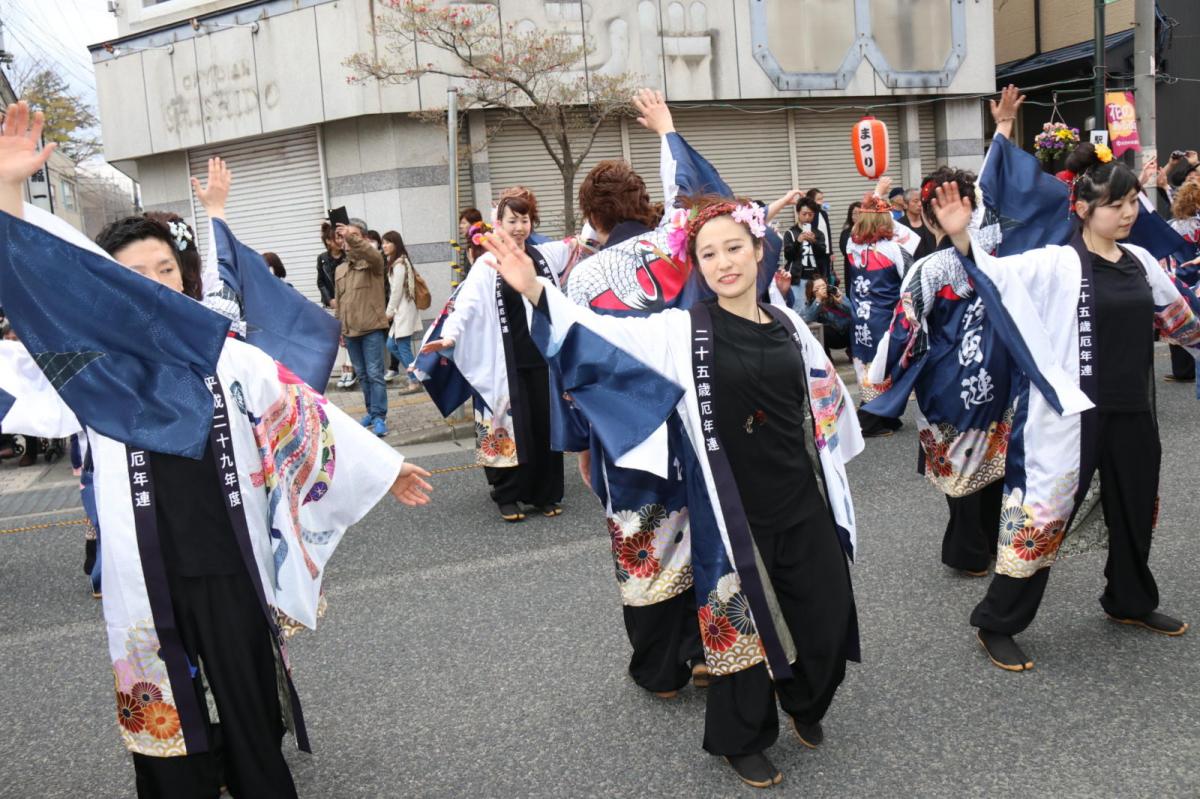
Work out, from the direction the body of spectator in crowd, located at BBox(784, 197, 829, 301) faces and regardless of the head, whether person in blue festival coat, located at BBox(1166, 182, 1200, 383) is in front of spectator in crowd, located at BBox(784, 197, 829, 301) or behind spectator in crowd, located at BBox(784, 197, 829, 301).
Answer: in front

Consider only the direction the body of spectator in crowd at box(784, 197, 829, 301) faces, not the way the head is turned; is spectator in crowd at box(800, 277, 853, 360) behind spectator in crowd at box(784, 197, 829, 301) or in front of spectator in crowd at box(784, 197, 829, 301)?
in front

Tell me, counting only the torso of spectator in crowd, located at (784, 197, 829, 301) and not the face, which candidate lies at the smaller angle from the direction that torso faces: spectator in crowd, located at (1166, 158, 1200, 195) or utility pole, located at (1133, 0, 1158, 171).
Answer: the spectator in crowd

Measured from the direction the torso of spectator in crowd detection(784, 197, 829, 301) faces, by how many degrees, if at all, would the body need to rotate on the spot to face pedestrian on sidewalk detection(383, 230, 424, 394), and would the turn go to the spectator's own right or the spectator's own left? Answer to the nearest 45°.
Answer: approximately 45° to the spectator's own right

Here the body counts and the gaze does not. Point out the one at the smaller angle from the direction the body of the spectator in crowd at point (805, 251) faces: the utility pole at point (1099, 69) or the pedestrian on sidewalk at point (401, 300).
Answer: the pedestrian on sidewalk

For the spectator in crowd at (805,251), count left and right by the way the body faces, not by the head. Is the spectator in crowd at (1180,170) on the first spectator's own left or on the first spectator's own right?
on the first spectator's own left

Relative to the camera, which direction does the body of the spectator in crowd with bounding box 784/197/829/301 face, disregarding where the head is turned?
toward the camera

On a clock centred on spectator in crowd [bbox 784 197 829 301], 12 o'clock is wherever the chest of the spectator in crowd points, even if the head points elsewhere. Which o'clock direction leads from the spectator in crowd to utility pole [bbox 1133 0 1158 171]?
The utility pole is roughly at 8 o'clock from the spectator in crowd.

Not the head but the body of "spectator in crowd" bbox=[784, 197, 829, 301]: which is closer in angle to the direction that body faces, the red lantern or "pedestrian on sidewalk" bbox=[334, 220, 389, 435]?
the pedestrian on sidewalk

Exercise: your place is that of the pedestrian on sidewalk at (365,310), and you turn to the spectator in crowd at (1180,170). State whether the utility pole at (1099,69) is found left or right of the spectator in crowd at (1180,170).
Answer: left

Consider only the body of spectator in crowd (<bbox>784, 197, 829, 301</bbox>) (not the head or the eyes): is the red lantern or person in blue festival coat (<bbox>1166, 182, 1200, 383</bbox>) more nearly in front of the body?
the person in blue festival coat

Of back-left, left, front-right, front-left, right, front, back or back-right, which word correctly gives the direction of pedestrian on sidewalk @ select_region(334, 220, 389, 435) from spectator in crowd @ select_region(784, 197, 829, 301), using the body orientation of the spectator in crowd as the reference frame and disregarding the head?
front-right
